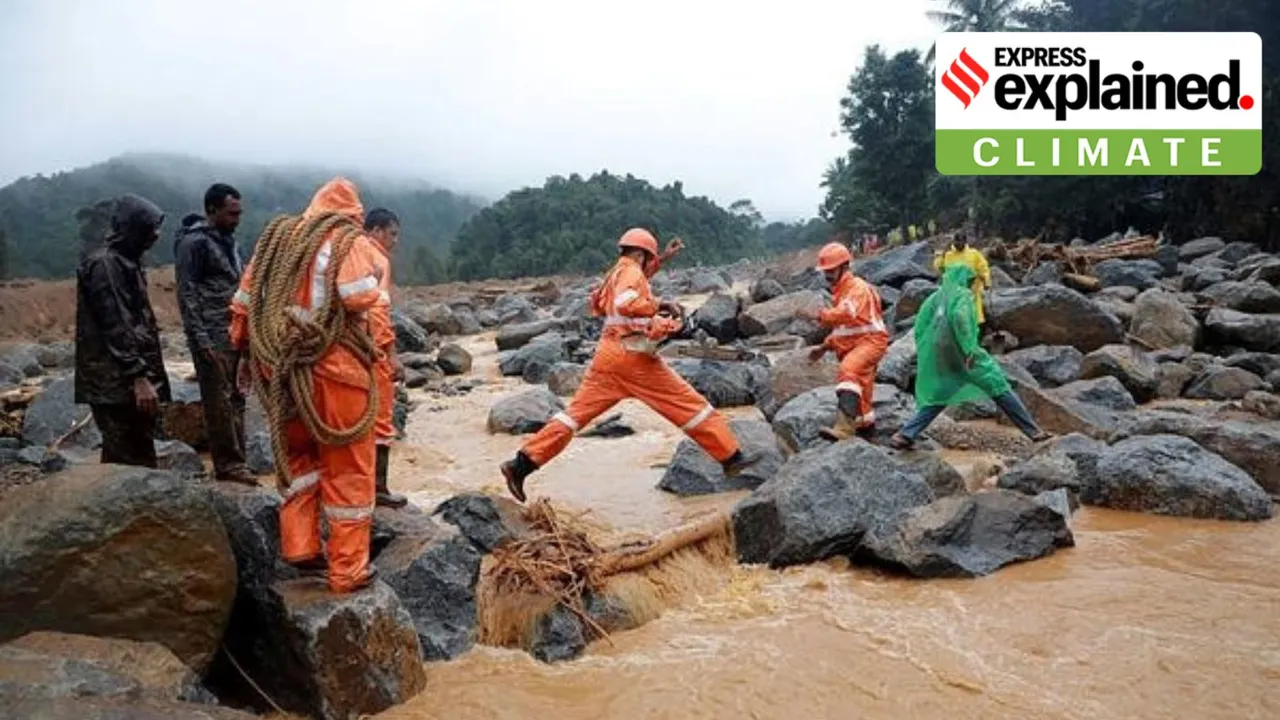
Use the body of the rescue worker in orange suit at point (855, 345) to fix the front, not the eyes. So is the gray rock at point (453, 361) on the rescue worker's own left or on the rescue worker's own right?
on the rescue worker's own right

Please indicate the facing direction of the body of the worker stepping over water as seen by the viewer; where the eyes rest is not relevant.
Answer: to the viewer's right

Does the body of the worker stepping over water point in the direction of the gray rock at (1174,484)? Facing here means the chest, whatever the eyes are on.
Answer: yes

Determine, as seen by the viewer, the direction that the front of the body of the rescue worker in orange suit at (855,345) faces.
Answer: to the viewer's left
